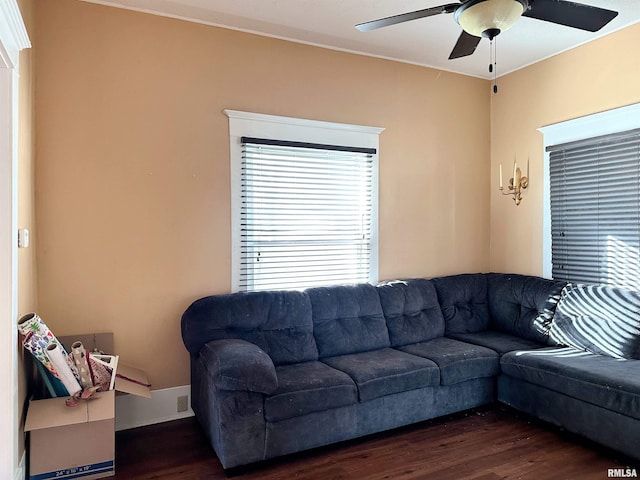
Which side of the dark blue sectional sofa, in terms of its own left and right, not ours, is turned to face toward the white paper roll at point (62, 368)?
right

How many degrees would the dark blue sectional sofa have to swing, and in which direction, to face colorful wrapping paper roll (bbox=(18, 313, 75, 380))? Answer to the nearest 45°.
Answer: approximately 90° to its right

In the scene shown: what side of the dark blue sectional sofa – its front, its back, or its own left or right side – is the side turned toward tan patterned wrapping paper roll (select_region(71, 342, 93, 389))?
right

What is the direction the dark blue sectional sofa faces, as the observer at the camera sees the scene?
facing the viewer and to the right of the viewer
